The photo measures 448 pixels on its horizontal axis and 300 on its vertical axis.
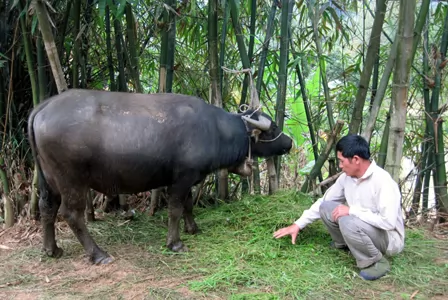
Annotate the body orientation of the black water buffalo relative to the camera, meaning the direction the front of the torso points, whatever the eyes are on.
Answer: to the viewer's right

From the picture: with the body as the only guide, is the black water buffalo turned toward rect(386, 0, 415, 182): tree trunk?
yes

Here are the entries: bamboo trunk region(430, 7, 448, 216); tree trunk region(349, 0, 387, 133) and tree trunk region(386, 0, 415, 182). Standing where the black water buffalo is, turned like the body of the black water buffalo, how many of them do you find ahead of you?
3

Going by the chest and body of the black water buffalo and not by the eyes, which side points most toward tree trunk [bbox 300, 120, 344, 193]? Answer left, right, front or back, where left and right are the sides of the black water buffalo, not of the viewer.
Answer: front

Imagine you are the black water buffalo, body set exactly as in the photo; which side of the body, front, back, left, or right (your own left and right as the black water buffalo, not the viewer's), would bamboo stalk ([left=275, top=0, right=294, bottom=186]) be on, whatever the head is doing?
front

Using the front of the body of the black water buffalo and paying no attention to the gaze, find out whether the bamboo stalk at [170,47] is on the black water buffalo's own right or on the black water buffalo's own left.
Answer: on the black water buffalo's own left

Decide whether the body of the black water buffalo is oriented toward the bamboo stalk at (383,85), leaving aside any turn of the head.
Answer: yes

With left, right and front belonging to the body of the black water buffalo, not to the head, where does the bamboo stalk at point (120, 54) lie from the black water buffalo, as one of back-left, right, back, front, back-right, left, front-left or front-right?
left

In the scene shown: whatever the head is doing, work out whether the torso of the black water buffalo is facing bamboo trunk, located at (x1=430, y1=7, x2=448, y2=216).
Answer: yes

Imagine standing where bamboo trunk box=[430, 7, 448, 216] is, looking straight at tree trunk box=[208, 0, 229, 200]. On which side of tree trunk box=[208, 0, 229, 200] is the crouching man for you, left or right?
left
